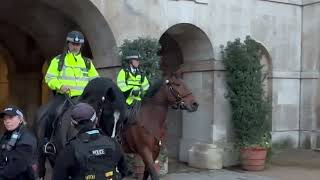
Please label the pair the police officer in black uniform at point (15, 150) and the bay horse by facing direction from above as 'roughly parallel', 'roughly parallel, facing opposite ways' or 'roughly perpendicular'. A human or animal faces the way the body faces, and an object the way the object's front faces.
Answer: roughly perpendicular

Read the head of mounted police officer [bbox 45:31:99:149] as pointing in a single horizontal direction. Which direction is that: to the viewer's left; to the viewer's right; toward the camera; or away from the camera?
toward the camera

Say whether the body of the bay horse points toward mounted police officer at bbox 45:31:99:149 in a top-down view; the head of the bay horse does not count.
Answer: no

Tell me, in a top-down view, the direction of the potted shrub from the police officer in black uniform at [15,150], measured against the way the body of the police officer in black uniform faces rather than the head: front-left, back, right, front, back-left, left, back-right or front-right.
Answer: back

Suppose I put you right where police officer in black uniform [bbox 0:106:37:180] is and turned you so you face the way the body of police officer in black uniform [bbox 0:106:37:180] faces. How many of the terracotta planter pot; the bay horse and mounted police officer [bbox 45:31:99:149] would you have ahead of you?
0

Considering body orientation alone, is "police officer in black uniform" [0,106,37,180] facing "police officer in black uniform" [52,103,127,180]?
no

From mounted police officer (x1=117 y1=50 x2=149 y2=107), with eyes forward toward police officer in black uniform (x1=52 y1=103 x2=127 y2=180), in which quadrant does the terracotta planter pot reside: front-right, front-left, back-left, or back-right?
back-left

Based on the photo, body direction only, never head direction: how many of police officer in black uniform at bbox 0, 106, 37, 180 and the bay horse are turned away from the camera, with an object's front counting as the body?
0

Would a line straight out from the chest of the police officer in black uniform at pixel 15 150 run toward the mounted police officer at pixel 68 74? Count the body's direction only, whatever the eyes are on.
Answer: no

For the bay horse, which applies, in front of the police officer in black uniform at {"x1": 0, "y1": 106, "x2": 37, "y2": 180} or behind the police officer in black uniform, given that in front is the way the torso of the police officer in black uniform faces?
behind

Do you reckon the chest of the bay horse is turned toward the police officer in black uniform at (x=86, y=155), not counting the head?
no

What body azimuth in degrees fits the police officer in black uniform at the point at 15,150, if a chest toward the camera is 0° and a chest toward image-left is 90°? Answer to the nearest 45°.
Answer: approximately 45°

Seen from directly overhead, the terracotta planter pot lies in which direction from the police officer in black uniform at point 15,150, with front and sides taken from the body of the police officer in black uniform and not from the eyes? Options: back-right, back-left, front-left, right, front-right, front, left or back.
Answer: back
